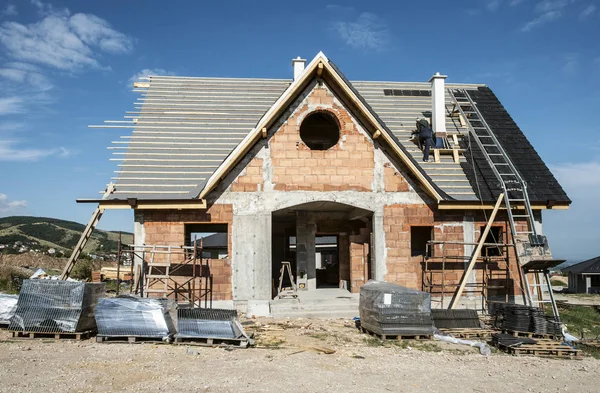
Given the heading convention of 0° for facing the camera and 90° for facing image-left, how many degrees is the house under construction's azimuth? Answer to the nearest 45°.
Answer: approximately 0°

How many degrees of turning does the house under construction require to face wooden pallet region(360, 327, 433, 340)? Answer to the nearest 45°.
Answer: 0° — it already faces it

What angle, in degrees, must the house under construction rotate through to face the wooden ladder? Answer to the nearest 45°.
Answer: approximately 90° to its right

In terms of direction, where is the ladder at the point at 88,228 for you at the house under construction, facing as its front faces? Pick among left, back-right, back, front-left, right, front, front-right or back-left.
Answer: right

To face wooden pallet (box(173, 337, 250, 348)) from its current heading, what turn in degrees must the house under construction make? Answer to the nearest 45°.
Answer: approximately 45° to its right

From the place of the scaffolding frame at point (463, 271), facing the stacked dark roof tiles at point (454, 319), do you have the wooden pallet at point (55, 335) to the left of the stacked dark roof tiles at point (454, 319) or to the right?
right
